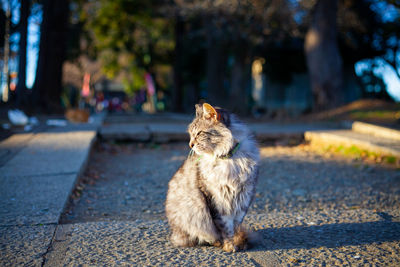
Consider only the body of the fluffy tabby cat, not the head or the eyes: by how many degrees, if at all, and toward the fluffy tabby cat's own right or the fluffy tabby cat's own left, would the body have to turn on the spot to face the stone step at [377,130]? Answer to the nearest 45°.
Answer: approximately 90° to the fluffy tabby cat's own left

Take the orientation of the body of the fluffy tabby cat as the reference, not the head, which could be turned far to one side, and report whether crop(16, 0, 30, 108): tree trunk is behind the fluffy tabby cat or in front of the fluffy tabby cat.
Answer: behind

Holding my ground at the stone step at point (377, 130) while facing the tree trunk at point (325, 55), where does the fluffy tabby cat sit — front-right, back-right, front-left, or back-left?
back-left

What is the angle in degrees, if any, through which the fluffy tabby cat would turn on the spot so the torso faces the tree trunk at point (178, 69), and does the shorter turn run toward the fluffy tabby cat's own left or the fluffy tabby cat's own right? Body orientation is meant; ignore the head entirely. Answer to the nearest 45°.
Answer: approximately 135° to the fluffy tabby cat's own left

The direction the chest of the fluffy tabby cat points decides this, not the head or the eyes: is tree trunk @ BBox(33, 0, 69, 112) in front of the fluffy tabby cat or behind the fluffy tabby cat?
behind

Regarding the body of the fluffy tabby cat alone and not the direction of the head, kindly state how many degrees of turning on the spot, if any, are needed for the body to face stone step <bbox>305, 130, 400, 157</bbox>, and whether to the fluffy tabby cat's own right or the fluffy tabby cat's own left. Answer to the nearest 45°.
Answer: approximately 90° to the fluffy tabby cat's own left

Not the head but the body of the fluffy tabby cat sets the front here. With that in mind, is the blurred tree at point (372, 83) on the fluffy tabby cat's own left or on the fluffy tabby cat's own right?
on the fluffy tabby cat's own left

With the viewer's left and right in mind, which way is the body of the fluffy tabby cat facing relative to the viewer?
facing the viewer and to the right of the viewer
